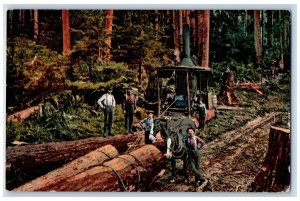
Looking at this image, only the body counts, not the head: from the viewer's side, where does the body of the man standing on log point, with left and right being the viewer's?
facing the viewer

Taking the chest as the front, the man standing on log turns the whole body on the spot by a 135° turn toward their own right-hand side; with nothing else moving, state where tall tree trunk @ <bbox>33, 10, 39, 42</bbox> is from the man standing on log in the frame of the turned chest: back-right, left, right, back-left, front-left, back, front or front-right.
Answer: front-left

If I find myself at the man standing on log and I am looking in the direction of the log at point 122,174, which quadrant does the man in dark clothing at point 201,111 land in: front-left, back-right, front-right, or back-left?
back-left

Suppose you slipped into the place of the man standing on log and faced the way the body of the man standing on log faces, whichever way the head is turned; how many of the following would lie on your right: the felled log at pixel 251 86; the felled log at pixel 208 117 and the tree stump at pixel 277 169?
0

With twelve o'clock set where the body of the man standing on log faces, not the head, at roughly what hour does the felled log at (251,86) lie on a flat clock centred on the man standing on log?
The felled log is roughly at 7 o'clock from the man standing on log.

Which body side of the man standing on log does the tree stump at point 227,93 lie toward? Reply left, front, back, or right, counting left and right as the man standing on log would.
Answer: left

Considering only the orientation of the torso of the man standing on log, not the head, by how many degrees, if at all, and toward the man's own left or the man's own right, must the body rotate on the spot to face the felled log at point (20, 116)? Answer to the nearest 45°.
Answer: approximately 90° to the man's own right

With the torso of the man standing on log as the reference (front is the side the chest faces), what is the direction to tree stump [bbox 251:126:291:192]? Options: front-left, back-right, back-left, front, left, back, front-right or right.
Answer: left
